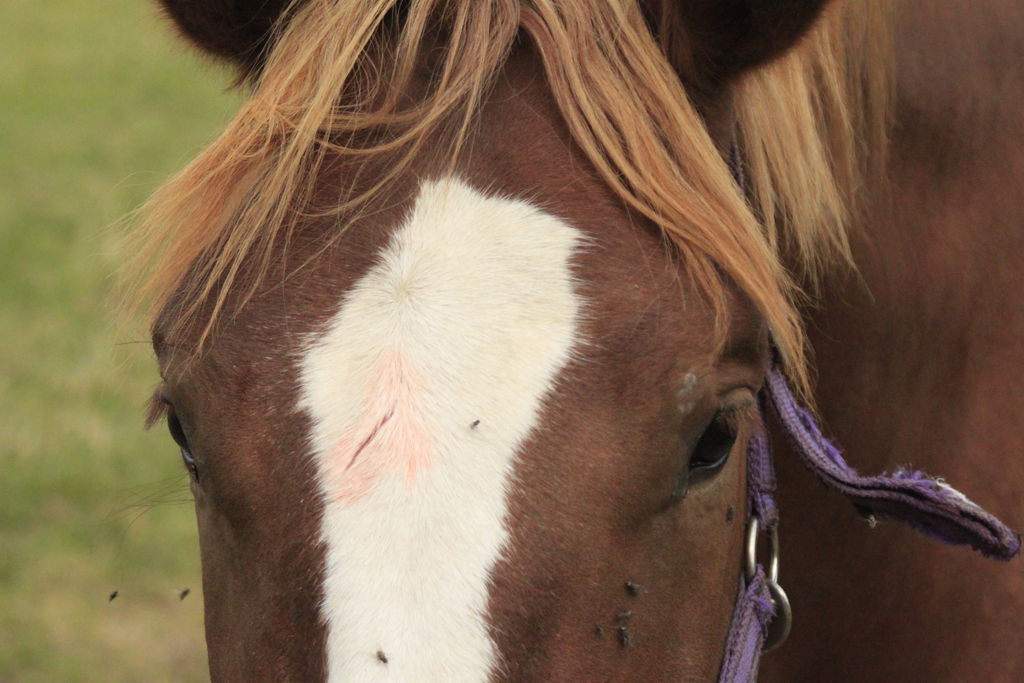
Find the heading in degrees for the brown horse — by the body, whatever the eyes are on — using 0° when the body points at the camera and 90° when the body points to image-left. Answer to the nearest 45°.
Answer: approximately 0°
